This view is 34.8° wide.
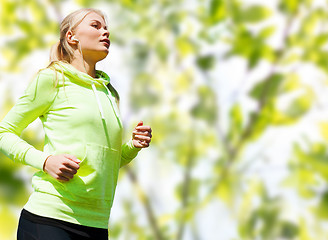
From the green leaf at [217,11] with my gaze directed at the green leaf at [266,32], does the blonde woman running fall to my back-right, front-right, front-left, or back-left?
back-right

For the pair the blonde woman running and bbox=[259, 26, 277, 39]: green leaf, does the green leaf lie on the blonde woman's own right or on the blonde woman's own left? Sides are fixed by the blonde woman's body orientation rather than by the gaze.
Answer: on the blonde woman's own left

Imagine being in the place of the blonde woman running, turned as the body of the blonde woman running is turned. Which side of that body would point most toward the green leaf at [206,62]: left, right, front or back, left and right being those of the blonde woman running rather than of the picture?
left

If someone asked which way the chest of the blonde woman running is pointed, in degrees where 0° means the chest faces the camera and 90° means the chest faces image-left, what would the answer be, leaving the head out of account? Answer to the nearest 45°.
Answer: approximately 315°

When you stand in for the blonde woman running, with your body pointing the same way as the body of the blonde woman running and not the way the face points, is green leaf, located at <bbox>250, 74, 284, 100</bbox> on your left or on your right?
on your left
